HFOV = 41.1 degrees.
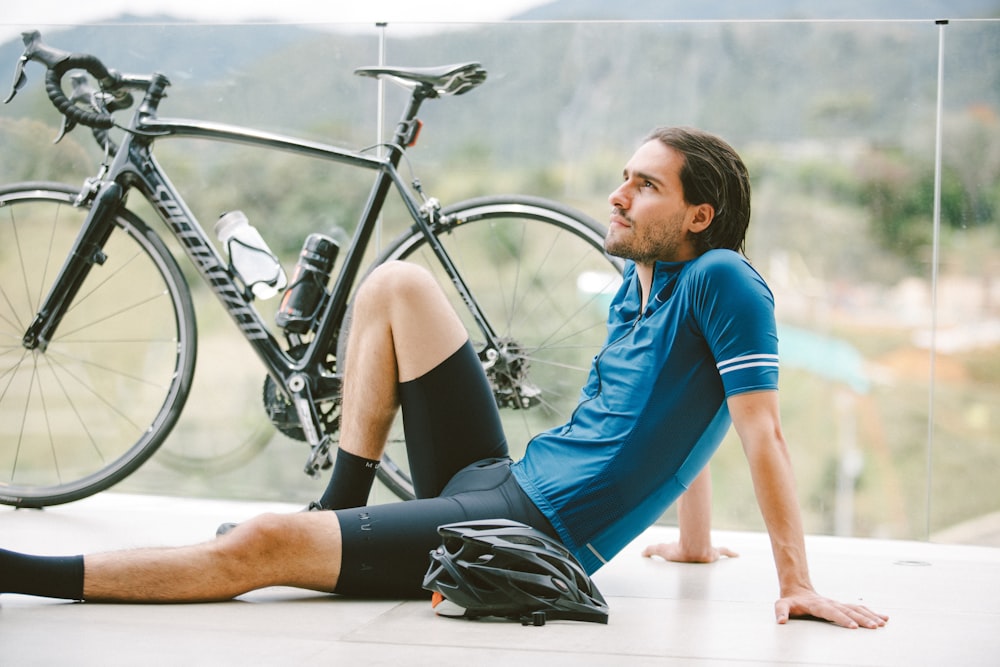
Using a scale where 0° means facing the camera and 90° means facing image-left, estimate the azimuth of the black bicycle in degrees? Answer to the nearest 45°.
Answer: approximately 90°

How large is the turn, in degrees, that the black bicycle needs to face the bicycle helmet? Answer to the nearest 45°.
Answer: approximately 135° to its left
